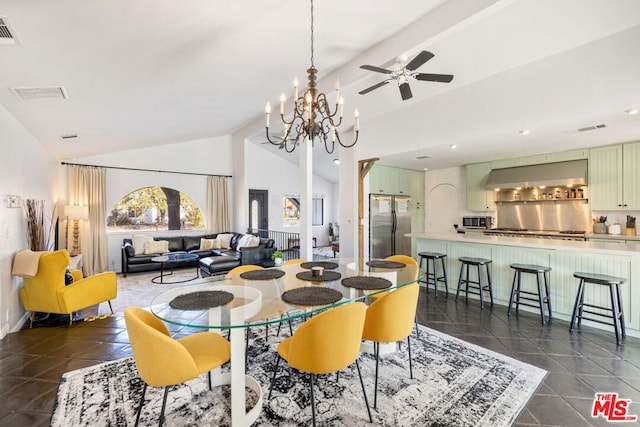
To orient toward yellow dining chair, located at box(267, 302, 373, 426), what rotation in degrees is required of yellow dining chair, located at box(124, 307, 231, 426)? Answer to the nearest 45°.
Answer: approximately 45° to its right

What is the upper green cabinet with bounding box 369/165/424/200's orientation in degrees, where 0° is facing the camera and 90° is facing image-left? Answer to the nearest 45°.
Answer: approximately 315°

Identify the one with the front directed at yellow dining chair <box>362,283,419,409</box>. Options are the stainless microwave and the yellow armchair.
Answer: the stainless microwave

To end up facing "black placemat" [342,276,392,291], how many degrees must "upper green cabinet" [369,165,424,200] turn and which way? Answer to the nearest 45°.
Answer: approximately 45° to its right

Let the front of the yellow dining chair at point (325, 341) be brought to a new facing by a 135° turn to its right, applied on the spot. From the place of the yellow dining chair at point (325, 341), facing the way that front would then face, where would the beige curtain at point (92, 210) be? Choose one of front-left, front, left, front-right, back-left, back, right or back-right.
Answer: back-left

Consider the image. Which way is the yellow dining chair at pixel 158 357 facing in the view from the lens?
facing away from the viewer and to the right of the viewer

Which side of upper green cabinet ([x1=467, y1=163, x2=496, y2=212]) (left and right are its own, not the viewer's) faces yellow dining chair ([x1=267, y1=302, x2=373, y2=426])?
front

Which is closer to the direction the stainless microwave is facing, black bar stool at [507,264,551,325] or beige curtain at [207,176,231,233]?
the black bar stool

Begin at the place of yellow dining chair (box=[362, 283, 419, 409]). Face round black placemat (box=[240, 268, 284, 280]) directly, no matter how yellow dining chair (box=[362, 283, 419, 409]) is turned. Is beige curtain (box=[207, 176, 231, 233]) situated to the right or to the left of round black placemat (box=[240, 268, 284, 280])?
right

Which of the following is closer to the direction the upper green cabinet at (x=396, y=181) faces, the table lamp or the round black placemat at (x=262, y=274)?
the round black placemat

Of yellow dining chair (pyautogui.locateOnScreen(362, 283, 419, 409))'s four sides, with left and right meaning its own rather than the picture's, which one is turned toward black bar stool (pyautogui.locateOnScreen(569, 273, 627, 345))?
right
